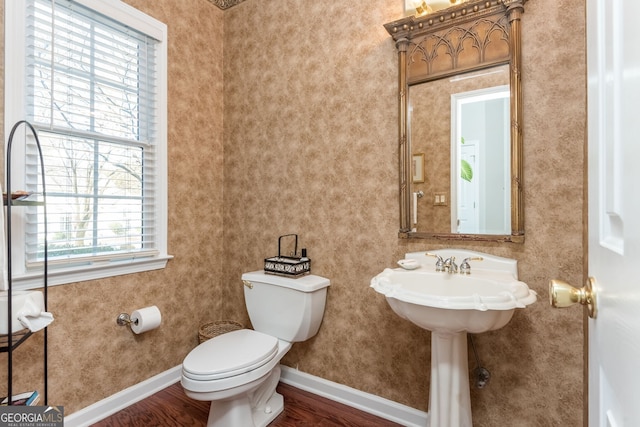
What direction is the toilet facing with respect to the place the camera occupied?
facing the viewer and to the left of the viewer

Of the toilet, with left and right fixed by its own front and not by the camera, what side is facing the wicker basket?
right

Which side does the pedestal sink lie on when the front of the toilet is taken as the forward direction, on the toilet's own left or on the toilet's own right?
on the toilet's own left

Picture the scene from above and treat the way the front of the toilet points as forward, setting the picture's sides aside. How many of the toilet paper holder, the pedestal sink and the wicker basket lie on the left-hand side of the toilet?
1

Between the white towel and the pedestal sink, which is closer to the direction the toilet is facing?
the white towel

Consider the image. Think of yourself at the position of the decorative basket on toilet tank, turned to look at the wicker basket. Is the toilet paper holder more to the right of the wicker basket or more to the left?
left

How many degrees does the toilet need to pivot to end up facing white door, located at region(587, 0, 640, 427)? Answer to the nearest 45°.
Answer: approximately 45° to its left

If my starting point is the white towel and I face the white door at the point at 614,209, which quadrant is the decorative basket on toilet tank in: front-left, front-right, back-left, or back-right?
front-left

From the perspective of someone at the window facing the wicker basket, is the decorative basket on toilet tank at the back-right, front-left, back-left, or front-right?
front-right
